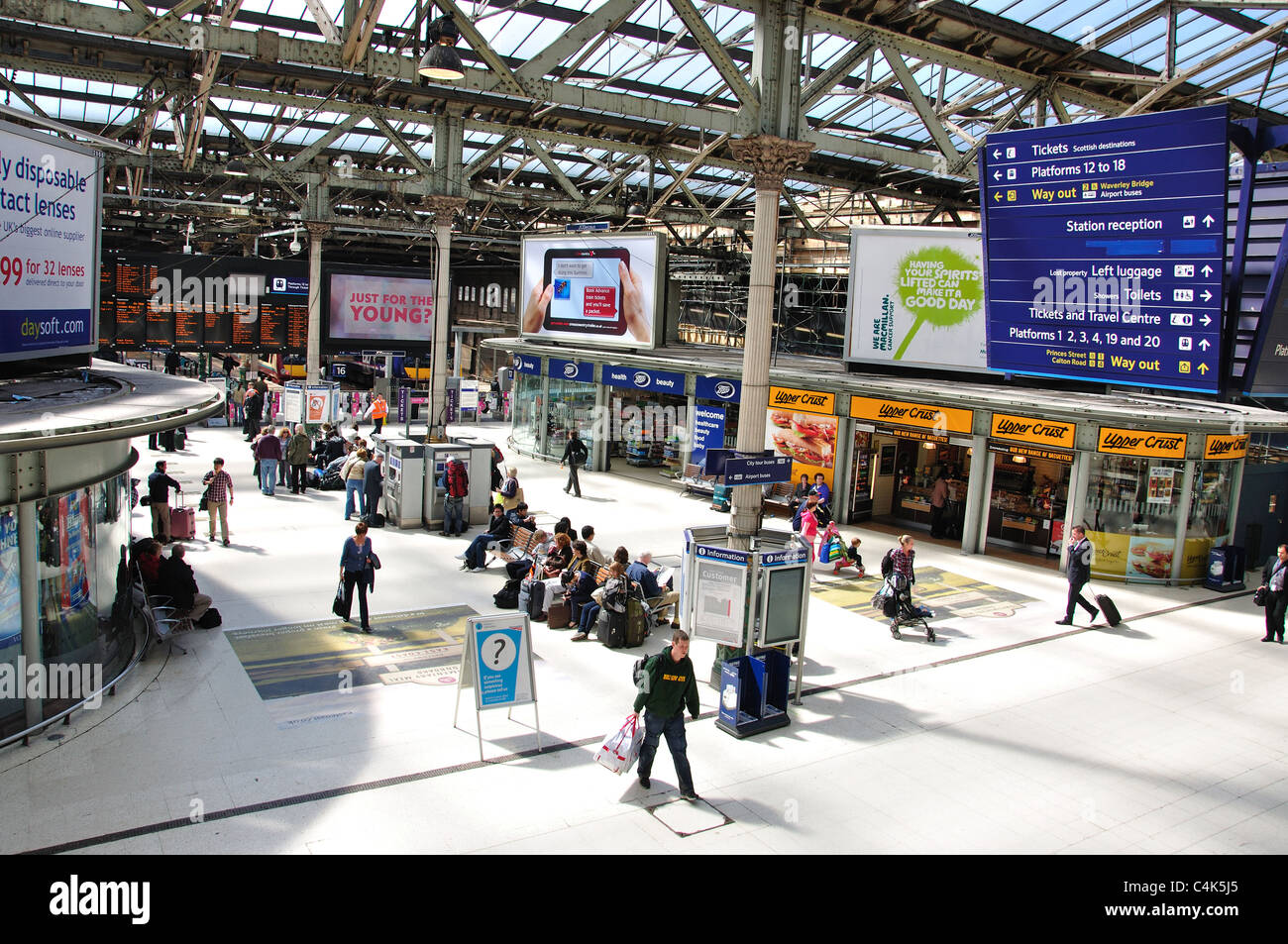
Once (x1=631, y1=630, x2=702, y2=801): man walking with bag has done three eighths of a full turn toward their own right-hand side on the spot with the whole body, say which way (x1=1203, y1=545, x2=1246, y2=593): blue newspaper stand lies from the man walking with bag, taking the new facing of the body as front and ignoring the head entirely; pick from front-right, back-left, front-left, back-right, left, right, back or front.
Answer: back-right

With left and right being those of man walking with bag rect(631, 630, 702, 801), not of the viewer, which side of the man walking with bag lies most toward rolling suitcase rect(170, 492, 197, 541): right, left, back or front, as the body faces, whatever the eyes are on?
back

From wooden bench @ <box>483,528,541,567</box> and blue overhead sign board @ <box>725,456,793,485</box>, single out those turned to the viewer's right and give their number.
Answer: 0

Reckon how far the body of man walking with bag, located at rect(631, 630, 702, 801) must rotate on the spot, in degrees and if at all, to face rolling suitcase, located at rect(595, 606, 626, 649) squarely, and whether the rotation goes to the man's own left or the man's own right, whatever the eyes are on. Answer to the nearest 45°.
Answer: approximately 135° to the man's own left

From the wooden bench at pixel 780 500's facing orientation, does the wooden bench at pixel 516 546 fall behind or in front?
in front

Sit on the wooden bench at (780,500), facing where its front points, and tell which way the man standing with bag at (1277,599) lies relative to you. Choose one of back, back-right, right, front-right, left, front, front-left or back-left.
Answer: left

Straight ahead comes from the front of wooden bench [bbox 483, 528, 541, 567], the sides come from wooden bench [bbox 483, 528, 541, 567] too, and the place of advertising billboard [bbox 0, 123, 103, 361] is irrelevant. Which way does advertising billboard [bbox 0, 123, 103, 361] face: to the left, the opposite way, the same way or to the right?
to the left

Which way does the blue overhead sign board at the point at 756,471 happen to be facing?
toward the camera

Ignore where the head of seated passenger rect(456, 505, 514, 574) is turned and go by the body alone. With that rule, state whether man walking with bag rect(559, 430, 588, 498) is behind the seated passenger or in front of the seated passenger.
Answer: behind

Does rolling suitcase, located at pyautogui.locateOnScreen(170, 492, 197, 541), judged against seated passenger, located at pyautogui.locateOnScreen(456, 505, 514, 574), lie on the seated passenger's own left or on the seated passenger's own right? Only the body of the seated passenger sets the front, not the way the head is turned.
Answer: on the seated passenger's own right
